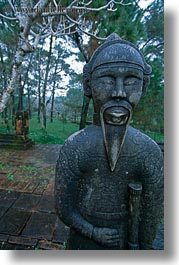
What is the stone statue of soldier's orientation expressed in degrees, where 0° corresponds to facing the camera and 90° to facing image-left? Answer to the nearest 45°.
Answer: approximately 0°
